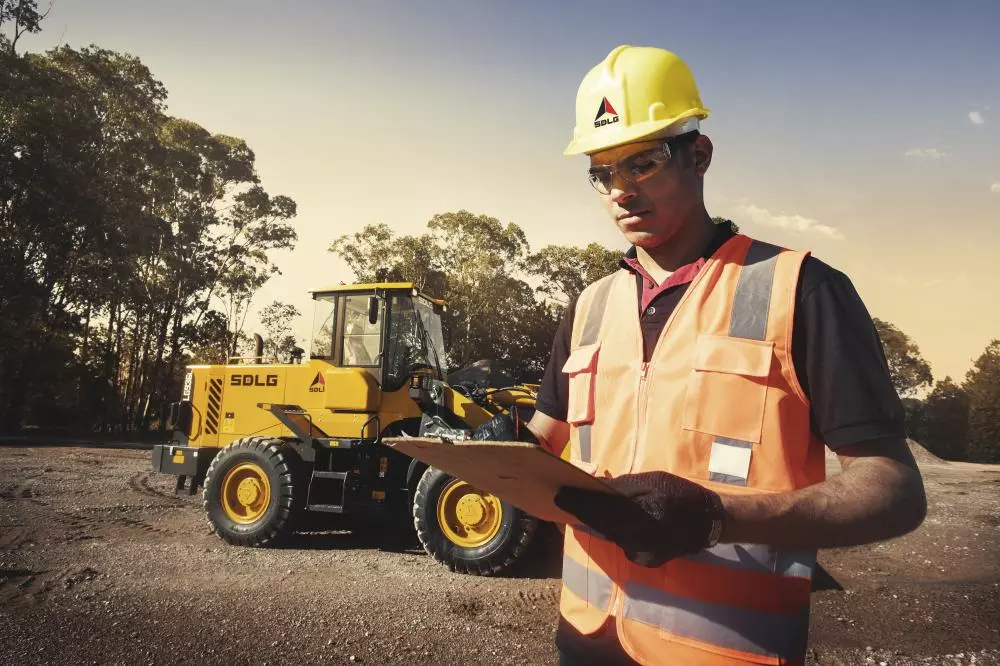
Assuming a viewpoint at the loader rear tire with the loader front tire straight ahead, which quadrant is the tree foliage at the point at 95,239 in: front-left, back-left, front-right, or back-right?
back-left

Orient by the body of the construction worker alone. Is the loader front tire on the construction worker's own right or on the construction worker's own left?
on the construction worker's own right

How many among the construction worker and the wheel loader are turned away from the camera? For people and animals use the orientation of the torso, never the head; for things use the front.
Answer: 0

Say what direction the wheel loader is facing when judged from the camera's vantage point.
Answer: facing the viewer and to the right of the viewer

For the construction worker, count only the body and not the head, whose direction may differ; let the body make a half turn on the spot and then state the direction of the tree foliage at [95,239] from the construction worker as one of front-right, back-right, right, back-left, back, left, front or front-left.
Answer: left

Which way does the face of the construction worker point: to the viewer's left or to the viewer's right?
to the viewer's left

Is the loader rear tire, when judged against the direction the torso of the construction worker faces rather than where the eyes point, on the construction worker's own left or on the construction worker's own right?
on the construction worker's own right

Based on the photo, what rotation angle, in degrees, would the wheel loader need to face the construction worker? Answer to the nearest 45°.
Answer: approximately 45° to its right

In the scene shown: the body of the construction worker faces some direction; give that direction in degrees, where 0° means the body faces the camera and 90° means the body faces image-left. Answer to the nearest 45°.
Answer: approximately 45°

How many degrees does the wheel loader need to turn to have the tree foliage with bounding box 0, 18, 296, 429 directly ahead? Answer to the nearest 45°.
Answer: approximately 180°

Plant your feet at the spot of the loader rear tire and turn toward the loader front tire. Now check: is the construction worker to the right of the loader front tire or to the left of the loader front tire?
right

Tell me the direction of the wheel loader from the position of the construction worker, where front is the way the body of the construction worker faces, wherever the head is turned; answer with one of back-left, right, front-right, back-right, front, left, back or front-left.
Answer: right
